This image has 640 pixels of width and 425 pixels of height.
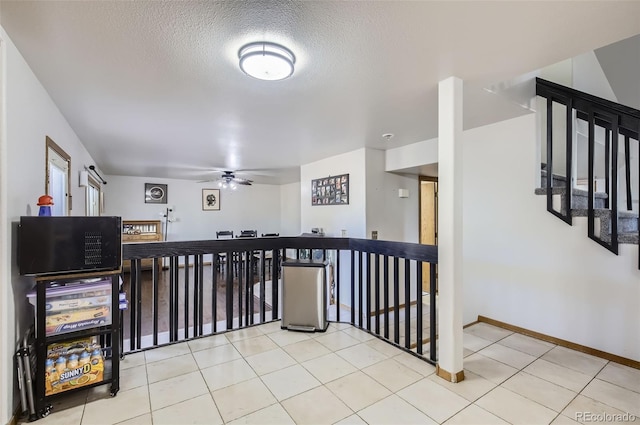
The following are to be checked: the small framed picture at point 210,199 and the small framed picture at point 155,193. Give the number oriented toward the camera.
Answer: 2

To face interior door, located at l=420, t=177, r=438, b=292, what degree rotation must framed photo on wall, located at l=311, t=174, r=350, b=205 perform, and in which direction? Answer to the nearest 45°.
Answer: approximately 135° to its left

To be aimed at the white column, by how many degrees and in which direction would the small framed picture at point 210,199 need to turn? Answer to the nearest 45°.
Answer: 0° — it already faces it

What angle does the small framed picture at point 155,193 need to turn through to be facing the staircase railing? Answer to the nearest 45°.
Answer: approximately 45° to its left

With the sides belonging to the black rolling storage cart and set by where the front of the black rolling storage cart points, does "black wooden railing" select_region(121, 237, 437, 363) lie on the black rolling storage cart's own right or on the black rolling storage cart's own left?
on the black rolling storage cart's own left

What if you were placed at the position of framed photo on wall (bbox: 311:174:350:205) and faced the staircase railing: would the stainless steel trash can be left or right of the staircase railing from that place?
right

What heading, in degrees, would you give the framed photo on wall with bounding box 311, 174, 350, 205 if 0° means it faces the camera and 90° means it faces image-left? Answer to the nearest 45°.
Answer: approximately 45°

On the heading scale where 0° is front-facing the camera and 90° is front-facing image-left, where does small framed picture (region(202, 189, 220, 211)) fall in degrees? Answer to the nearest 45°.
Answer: approximately 0°
